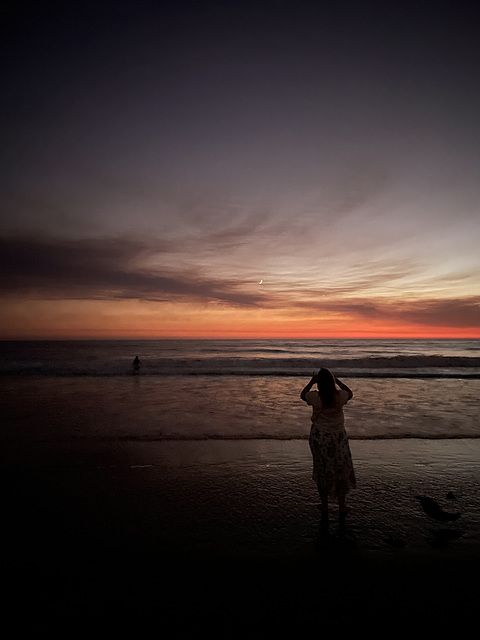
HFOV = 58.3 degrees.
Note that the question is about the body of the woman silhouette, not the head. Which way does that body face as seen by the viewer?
away from the camera
